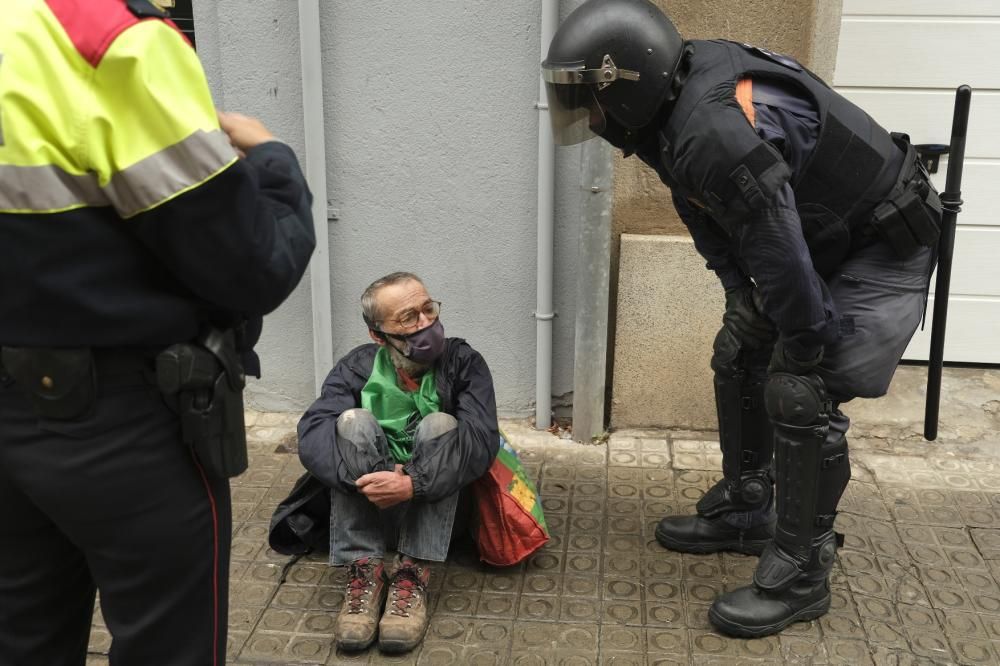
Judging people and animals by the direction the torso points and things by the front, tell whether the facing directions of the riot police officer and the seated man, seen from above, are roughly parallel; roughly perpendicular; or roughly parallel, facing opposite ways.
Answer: roughly perpendicular

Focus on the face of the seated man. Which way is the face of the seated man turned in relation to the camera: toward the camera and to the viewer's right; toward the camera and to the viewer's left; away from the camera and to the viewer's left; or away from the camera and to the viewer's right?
toward the camera and to the viewer's right

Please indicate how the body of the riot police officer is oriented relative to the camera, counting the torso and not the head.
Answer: to the viewer's left

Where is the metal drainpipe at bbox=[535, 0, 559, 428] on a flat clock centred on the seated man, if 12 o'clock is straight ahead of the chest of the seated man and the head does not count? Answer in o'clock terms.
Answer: The metal drainpipe is roughly at 7 o'clock from the seated man.

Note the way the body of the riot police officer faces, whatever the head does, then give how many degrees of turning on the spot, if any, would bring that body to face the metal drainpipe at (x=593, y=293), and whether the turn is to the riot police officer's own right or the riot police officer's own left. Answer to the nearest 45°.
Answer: approximately 45° to the riot police officer's own right

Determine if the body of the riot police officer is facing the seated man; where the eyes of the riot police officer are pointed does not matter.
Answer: yes

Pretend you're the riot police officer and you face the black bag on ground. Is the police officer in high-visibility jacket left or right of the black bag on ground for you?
left

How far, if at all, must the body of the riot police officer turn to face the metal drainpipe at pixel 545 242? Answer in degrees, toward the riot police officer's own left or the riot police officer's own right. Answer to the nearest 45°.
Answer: approximately 45° to the riot police officer's own right

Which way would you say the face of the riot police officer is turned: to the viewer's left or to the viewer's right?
to the viewer's left

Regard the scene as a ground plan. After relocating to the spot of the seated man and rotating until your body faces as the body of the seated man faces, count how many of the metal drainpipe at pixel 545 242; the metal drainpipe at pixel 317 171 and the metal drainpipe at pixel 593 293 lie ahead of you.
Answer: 0

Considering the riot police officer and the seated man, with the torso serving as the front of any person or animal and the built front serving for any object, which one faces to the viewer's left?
the riot police officer

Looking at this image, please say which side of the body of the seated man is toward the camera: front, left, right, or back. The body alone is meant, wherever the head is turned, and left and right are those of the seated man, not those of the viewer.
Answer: front

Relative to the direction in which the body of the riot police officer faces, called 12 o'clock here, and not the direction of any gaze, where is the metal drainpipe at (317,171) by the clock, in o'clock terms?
The metal drainpipe is roughly at 1 o'clock from the riot police officer.

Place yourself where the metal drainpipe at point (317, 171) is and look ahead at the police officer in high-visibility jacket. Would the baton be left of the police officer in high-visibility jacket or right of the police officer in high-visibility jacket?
left

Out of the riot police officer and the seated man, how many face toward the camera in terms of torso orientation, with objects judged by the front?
1
